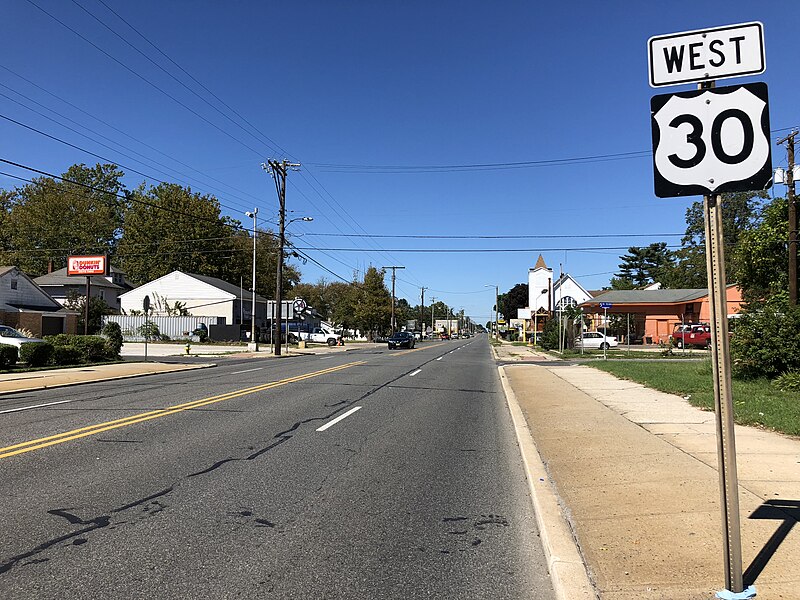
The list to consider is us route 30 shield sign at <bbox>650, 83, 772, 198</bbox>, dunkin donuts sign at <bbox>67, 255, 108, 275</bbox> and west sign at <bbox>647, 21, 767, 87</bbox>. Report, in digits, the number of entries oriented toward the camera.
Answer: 3

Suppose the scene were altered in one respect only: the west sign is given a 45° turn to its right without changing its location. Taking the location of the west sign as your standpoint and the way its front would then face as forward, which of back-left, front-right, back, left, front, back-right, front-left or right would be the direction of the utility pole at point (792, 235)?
back-right

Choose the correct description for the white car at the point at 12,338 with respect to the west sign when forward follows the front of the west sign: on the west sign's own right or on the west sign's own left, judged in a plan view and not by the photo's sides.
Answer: on the west sign's own right

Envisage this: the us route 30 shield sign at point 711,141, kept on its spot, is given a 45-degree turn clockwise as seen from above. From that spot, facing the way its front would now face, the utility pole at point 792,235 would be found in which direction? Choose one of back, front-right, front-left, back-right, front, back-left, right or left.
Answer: back-right

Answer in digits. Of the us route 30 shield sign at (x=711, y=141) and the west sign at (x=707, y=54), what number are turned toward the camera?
2

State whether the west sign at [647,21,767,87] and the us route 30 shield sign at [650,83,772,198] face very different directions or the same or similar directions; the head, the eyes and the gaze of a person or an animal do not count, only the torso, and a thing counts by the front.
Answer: same or similar directions

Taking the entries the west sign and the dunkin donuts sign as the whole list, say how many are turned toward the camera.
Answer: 2

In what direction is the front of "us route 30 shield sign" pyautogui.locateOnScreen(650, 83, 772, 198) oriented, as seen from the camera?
facing the viewer

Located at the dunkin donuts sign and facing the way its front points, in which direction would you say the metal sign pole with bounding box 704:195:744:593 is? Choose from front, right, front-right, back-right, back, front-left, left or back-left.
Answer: front

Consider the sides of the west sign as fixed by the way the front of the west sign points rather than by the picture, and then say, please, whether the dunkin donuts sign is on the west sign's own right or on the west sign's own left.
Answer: on the west sign's own right

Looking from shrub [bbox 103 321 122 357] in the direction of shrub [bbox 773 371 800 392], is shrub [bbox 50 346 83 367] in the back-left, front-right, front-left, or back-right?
front-right

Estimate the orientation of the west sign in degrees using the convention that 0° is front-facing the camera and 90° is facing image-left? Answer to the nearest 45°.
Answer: approximately 0°

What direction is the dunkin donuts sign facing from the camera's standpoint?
toward the camera
